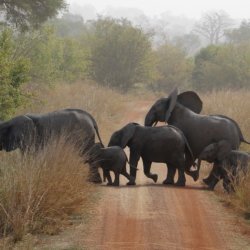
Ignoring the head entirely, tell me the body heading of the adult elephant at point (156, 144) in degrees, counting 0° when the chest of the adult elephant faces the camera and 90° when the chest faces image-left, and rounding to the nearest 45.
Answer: approximately 90°

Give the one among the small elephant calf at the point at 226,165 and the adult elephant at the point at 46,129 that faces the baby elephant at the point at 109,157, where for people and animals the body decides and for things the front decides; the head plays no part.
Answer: the small elephant calf

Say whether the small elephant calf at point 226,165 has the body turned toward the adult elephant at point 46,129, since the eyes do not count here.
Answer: yes

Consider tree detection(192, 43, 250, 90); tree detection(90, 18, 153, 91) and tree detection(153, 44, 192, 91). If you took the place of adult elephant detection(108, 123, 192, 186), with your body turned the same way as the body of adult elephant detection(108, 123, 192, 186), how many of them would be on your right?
3

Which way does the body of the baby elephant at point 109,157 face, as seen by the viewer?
to the viewer's left

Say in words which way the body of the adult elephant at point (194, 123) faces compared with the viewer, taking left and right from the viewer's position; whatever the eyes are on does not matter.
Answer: facing to the left of the viewer

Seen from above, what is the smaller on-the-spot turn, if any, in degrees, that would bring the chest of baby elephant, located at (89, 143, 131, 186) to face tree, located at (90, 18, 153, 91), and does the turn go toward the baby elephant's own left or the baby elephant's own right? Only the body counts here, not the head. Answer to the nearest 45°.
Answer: approximately 90° to the baby elephant's own right

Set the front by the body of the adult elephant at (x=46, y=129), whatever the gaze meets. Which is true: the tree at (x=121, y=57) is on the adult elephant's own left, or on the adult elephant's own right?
on the adult elephant's own right

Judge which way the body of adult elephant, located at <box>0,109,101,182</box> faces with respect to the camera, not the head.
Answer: to the viewer's left

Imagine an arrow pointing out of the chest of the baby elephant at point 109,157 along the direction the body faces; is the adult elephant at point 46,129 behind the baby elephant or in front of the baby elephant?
in front
